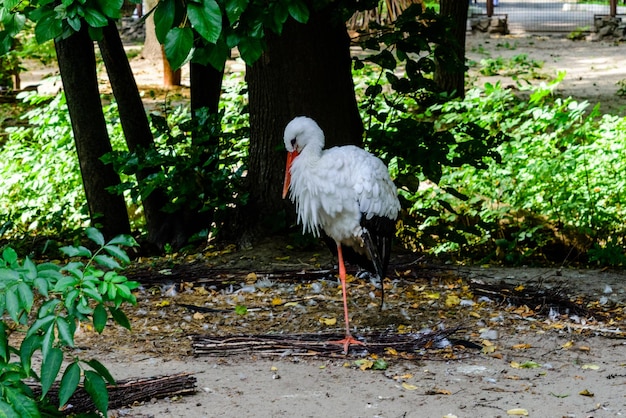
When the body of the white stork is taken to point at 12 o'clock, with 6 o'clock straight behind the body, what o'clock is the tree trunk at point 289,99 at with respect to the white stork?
The tree trunk is roughly at 4 o'clock from the white stork.

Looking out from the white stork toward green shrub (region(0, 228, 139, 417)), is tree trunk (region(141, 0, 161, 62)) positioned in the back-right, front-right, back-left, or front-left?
back-right

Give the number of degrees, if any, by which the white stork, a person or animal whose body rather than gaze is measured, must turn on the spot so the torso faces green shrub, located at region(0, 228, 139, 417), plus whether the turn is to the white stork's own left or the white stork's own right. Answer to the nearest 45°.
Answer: approximately 45° to the white stork's own left

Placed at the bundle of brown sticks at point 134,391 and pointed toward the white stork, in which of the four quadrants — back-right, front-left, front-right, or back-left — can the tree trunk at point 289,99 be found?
front-left

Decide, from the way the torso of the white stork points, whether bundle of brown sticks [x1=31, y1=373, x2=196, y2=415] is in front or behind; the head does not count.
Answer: in front

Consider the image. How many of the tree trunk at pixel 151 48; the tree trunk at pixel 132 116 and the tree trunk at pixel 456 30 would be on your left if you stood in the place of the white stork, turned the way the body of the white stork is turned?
0

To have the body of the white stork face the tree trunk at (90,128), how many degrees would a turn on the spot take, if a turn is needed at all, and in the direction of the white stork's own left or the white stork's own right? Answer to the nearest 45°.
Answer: approximately 90° to the white stork's own right
